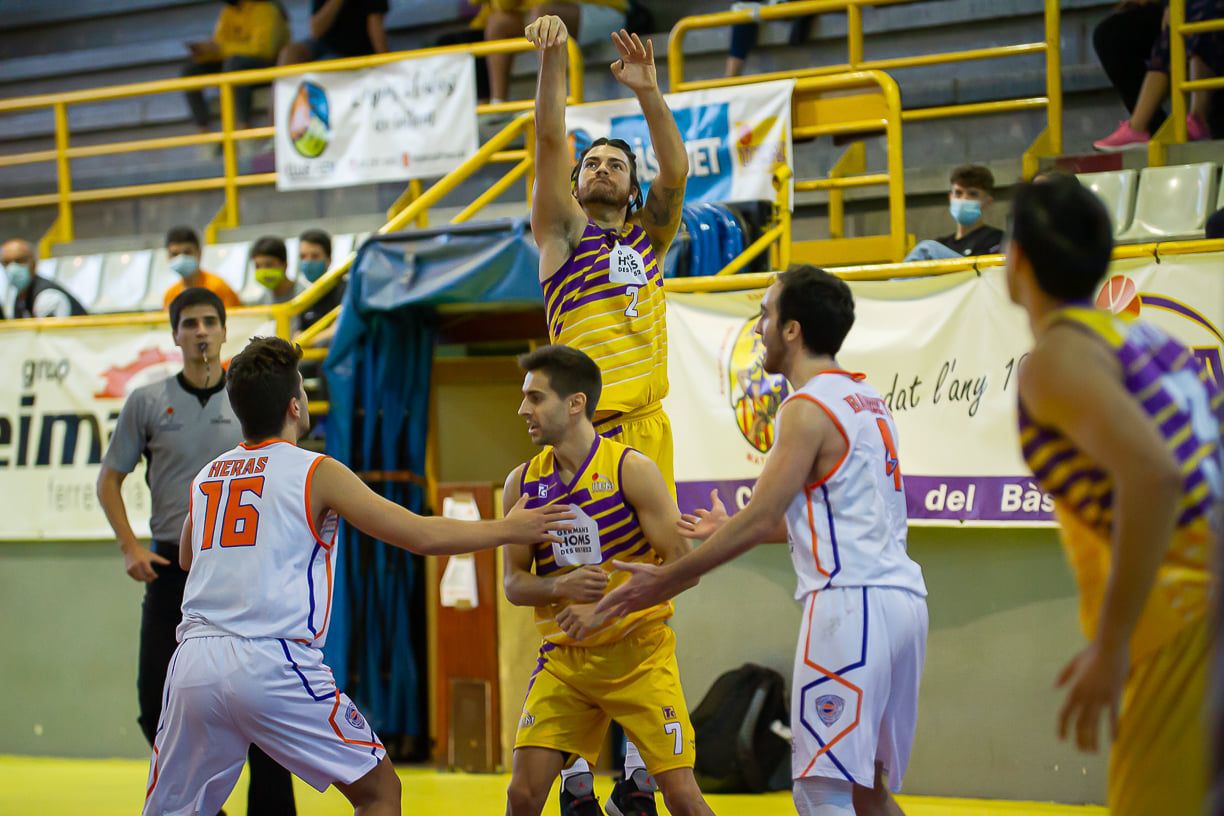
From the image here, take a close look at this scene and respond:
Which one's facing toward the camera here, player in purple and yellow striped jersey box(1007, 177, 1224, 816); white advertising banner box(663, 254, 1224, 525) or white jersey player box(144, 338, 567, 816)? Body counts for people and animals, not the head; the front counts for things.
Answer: the white advertising banner

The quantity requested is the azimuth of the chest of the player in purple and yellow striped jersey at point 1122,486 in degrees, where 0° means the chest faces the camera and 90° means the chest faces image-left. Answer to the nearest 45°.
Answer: approximately 135°

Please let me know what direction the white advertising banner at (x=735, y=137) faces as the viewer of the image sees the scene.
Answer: facing the viewer

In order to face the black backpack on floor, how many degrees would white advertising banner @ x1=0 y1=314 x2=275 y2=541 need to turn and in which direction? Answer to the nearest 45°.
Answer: approximately 45° to its left

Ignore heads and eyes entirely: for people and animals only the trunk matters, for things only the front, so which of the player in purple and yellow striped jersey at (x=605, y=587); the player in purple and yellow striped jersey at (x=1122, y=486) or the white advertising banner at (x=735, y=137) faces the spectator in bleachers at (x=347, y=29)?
the player in purple and yellow striped jersey at (x=1122, y=486)

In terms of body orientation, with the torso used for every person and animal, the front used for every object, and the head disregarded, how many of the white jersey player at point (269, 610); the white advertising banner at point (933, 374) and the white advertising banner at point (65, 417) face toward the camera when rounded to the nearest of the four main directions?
2

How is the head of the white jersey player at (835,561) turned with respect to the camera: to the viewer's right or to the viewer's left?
to the viewer's left

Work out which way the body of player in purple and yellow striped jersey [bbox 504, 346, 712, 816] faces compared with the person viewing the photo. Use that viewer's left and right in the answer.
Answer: facing the viewer and to the left of the viewer

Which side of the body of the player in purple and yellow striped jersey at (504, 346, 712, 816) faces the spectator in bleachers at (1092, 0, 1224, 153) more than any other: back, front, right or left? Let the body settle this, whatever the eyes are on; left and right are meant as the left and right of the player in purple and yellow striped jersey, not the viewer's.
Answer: back

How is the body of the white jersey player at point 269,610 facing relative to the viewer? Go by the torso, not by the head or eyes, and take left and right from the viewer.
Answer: facing away from the viewer and to the right of the viewer

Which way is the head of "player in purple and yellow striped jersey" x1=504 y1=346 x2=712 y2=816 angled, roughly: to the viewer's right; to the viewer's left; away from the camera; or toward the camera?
to the viewer's left

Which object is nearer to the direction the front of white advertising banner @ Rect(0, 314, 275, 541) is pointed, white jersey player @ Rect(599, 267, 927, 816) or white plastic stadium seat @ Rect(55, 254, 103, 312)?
the white jersey player

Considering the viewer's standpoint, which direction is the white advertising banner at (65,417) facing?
facing the viewer

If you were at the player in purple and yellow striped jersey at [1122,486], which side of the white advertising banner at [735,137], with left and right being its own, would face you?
front

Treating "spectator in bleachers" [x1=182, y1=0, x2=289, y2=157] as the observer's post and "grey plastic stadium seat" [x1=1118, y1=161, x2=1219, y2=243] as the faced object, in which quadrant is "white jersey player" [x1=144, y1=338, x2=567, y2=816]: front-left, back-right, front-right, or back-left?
front-right
